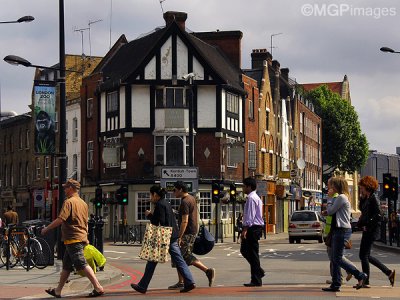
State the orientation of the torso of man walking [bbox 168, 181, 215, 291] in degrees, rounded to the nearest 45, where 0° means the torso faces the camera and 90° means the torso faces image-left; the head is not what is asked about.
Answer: approximately 90°

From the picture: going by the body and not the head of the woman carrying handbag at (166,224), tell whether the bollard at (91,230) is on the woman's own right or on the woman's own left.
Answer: on the woman's own right

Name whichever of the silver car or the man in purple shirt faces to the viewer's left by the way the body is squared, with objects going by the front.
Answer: the man in purple shirt

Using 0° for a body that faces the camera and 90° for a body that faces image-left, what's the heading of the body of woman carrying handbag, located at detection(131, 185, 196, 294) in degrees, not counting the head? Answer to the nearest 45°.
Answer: approximately 90°

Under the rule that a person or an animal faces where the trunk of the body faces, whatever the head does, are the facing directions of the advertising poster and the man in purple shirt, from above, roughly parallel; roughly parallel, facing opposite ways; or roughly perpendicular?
roughly perpendicular

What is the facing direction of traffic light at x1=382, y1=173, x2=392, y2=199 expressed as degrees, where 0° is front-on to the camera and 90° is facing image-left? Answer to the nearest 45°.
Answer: approximately 0°

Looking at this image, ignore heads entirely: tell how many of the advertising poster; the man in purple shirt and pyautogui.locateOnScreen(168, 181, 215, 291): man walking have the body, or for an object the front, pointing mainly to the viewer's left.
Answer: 2

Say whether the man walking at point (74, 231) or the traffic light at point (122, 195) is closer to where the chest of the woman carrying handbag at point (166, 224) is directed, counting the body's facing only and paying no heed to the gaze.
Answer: the man walking

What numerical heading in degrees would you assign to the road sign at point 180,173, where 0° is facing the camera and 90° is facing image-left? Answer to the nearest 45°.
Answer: approximately 0°
